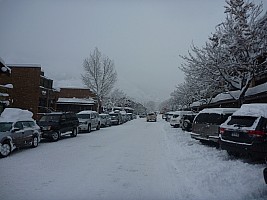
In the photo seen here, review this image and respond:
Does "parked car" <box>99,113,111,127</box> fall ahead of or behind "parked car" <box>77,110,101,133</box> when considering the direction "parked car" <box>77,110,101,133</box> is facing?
behind

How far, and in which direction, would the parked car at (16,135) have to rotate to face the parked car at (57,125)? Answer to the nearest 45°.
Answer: approximately 180°

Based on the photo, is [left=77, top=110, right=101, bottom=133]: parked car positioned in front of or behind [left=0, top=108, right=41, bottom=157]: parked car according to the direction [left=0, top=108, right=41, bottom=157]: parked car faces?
behind

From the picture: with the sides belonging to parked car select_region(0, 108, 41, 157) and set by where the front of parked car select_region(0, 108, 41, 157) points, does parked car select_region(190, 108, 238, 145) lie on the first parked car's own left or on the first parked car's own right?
on the first parked car's own left

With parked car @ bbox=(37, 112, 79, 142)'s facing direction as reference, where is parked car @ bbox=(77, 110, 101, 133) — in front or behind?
behind

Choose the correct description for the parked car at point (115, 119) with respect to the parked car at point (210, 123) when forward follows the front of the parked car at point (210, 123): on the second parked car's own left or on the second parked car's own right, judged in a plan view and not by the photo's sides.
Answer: on the second parked car's own left

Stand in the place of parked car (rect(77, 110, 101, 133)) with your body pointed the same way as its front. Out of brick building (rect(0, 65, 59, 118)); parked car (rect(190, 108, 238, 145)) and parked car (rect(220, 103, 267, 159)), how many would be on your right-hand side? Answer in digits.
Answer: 1

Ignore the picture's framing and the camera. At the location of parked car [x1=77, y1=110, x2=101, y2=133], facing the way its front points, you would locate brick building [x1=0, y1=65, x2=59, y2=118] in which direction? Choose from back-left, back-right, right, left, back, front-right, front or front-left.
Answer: right

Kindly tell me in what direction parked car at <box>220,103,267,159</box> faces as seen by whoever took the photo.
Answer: facing away from the viewer and to the right of the viewer

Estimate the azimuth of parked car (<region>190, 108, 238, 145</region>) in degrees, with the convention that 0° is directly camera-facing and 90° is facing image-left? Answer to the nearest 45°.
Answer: approximately 225°
